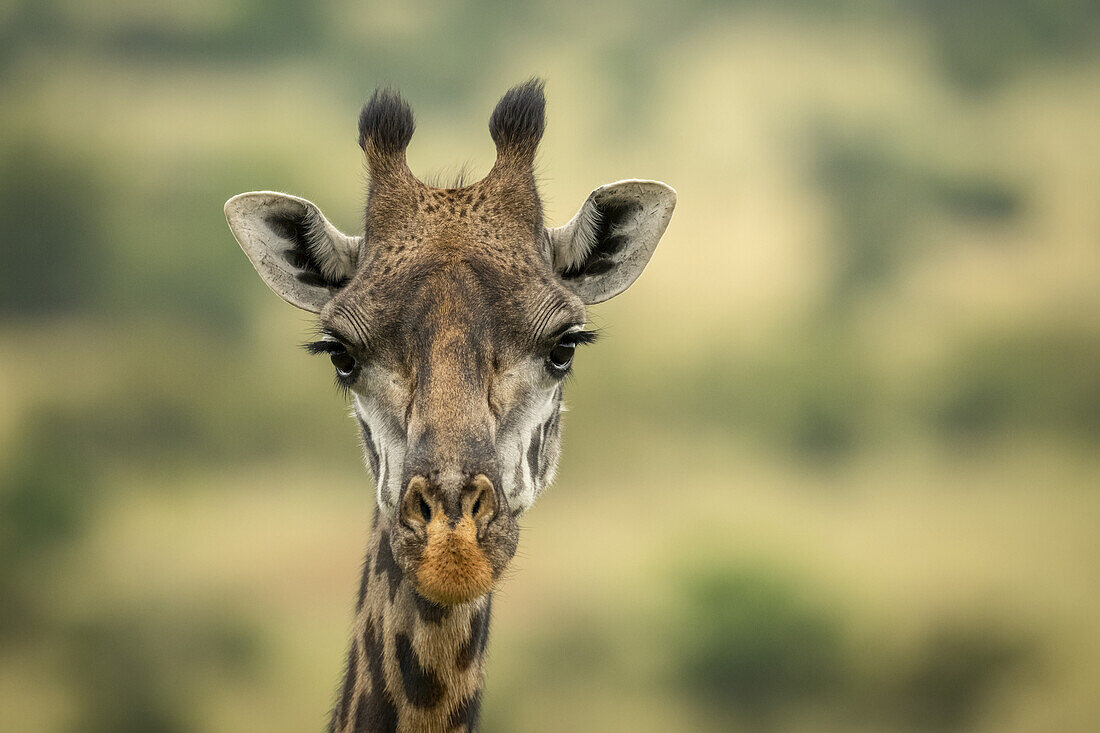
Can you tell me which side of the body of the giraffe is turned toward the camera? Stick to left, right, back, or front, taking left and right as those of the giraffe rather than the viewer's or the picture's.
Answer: front
